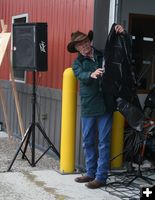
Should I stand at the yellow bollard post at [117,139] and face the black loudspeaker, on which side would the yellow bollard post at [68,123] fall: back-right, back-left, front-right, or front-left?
front-left

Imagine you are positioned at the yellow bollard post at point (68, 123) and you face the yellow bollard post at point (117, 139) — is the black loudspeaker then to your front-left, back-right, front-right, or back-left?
back-left

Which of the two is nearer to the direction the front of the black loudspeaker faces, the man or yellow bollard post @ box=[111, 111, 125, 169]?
the man

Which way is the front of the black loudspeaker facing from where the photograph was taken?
facing the viewer and to the left of the viewer

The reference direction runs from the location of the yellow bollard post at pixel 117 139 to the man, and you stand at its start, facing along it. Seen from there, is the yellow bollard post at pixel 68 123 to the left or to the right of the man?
right

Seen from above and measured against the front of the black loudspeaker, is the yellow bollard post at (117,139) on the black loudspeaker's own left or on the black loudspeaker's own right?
on the black loudspeaker's own left

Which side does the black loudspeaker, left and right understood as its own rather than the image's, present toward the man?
left
